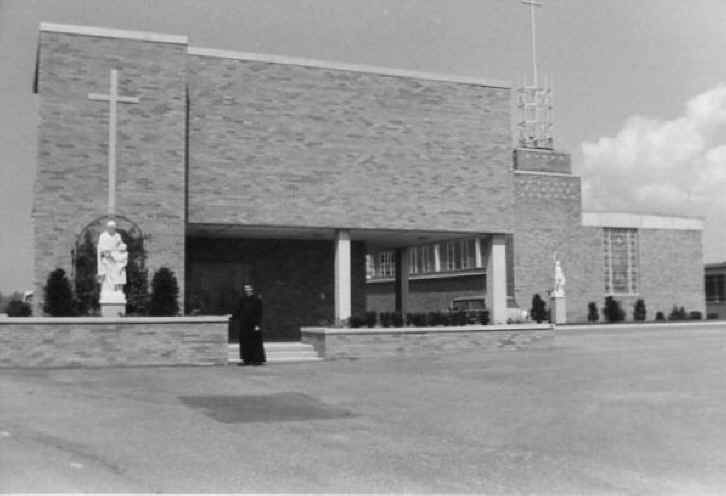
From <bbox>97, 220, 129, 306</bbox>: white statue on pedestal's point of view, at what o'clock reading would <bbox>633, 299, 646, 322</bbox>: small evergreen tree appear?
The small evergreen tree is roughly at 8 o'clock from the white statue on pedestal.

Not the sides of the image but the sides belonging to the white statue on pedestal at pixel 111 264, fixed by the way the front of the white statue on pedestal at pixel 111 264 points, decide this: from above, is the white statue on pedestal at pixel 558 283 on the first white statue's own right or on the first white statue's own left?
on the first white statue's own left

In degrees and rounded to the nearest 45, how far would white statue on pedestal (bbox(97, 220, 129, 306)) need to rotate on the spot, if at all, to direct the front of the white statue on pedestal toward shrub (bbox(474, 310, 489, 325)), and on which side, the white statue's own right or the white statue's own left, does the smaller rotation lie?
approximately 90° to the white statue's own left

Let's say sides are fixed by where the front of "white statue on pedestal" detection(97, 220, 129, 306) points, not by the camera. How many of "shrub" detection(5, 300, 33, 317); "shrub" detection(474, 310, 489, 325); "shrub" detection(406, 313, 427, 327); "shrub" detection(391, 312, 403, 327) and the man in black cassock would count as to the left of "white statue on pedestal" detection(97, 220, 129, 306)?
4

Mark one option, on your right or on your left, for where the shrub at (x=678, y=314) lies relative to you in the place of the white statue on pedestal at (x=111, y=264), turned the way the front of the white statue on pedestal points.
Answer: on your left

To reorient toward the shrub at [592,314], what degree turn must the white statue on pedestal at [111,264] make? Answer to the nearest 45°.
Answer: approximately 135° to its left

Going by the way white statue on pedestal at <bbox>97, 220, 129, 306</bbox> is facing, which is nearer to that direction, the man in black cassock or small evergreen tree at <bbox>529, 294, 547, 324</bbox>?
the man in black cassock

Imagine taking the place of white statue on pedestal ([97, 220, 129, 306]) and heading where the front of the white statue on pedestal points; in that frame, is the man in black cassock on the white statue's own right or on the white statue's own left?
on the white statue's own left

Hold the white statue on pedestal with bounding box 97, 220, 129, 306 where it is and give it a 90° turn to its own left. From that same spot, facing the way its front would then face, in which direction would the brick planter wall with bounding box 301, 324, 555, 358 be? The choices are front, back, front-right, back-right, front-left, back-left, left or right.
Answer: front

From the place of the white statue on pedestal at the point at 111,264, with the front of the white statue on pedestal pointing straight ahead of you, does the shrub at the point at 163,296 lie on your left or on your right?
on your left

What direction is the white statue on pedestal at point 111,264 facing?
toward the camera

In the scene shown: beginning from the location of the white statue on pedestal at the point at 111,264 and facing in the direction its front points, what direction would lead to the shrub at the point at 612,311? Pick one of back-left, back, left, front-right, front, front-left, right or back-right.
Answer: back-left

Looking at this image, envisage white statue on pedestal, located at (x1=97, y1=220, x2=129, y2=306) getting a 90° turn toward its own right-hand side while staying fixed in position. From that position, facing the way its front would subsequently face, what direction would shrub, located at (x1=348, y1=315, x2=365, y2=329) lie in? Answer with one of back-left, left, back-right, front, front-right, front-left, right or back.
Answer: back

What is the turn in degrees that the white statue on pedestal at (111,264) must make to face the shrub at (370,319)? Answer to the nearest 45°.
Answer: approximately 90° to its left
